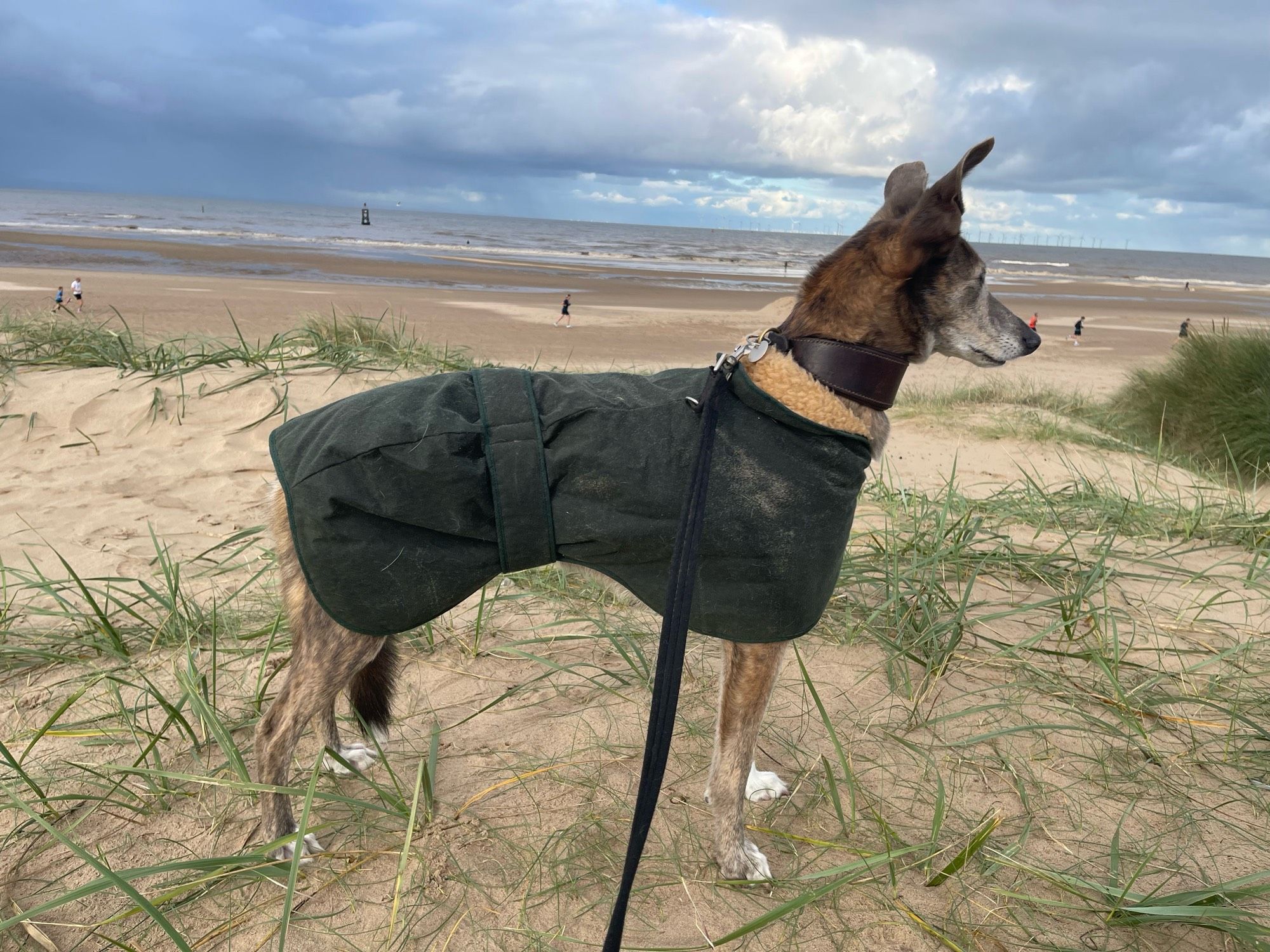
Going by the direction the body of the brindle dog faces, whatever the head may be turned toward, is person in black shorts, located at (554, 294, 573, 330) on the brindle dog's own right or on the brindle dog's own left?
on the brindle dog's own left

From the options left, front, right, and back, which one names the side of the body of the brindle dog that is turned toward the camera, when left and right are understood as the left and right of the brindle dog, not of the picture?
right

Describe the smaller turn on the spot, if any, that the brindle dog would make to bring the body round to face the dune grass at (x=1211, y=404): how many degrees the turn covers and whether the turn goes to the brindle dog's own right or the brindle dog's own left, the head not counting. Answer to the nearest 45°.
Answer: approximately 45° to the brindle dog's own left

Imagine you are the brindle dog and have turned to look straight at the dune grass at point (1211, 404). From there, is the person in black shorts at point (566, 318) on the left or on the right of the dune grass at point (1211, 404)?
left
